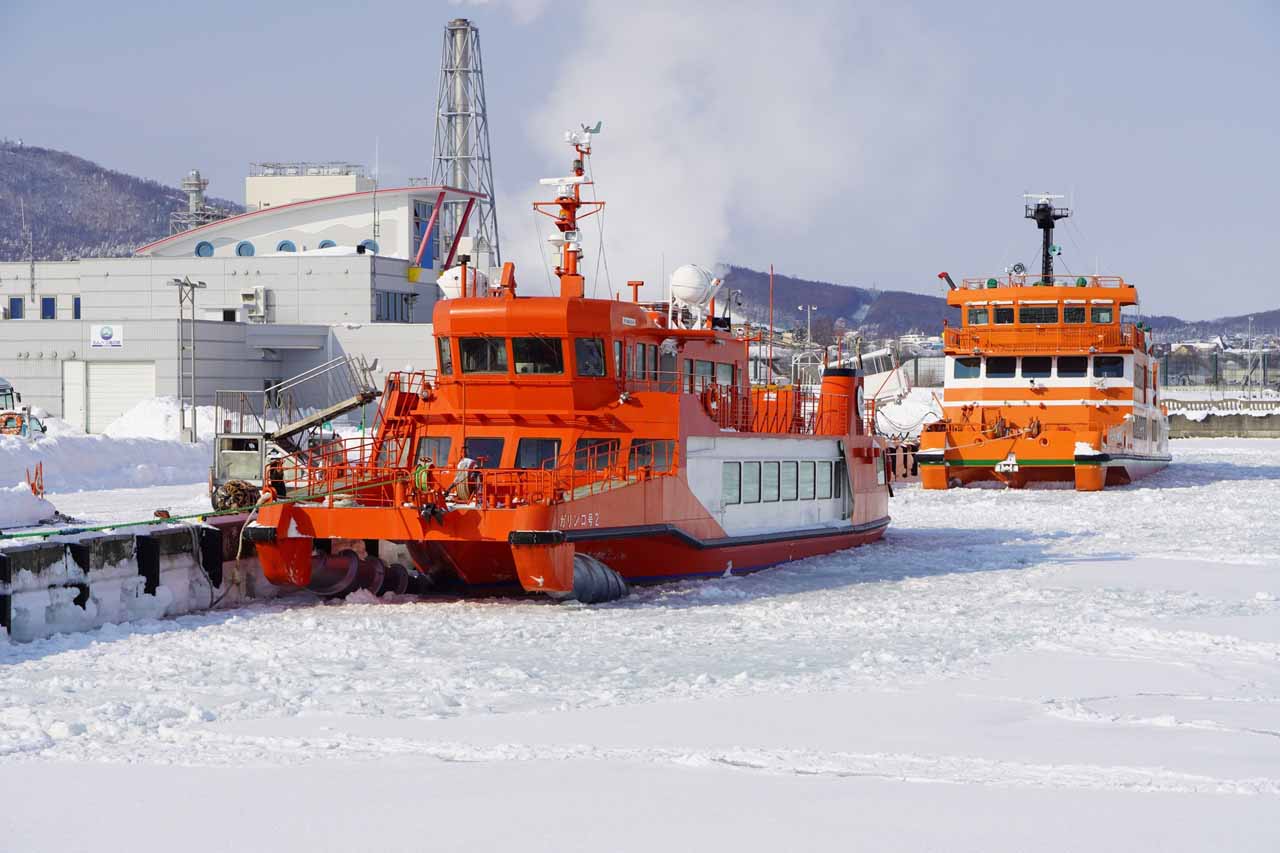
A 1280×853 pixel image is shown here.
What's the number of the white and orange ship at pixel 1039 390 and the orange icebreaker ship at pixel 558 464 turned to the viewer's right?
0

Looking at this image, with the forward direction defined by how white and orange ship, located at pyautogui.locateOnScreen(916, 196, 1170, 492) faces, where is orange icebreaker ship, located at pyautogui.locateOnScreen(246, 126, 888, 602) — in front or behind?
in front

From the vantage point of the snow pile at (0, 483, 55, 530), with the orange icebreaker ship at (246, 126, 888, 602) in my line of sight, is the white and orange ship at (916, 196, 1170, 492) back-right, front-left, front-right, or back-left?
front-left

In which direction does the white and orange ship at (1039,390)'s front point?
toward the camera

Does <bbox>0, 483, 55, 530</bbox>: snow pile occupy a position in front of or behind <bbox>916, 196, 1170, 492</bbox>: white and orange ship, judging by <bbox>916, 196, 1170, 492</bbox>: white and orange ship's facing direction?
in front

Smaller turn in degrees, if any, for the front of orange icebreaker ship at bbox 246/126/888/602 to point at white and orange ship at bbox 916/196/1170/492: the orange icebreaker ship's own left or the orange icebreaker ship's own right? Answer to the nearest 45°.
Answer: approximately 180°

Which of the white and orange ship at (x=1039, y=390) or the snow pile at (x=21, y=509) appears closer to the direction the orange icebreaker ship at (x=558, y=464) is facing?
the snow pile

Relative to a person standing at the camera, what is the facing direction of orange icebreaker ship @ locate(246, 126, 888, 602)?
facing the viewer and to the left of the viewer
